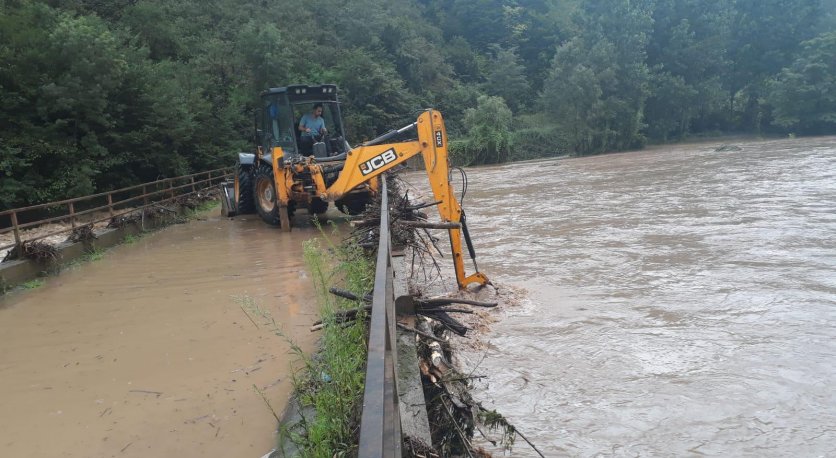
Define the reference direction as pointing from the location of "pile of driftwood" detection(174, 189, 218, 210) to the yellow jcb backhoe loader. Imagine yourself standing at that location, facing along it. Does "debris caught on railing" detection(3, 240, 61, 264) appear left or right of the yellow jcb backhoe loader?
right

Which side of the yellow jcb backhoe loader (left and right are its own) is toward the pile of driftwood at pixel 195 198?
front

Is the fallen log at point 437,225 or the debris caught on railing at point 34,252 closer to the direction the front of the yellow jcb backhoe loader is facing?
the debris caught on railing

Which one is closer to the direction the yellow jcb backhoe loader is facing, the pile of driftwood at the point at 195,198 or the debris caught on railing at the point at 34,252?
the pile of driftwood

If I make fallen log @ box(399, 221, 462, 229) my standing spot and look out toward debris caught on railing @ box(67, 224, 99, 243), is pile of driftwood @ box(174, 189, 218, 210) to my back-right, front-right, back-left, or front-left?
front-right

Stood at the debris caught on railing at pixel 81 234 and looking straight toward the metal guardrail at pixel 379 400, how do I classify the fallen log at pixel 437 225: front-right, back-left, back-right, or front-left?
front-left

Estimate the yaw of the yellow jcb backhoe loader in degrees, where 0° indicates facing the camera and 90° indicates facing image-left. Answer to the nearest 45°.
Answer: approximately 135°

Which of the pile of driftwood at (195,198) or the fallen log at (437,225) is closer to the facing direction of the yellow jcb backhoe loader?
the pile of driftwood

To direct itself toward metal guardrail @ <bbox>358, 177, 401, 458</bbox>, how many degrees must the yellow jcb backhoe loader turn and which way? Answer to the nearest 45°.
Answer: approximately 135° to its left

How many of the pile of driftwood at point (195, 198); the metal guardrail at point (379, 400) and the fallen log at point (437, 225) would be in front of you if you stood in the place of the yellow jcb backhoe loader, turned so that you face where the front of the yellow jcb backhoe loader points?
1

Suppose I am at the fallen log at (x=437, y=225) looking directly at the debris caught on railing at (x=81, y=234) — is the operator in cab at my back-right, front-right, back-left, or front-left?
front-right

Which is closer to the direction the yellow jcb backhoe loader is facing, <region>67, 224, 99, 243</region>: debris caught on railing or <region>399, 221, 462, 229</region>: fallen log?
the debris caught on railing

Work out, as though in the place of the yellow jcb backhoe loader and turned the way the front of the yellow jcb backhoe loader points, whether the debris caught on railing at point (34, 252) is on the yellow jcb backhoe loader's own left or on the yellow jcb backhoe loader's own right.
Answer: on the yellow jcb backhoe loader's own left
